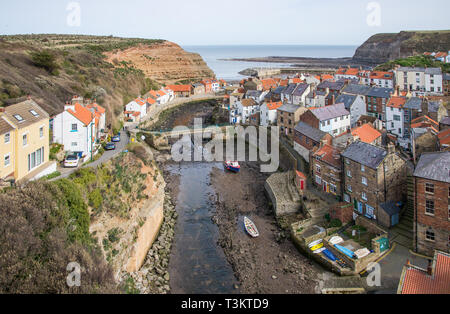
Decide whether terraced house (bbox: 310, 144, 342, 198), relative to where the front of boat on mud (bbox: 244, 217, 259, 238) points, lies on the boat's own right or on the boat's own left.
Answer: on the boat's own right

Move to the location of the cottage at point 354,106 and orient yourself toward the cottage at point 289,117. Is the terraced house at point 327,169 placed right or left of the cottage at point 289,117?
left

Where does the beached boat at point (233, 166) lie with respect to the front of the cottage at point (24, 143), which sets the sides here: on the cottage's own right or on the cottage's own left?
on the cottage's own left

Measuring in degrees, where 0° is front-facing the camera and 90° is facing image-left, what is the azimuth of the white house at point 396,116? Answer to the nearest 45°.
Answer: approximately 45°

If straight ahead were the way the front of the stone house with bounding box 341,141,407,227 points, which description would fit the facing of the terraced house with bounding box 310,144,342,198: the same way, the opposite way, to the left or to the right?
the same way

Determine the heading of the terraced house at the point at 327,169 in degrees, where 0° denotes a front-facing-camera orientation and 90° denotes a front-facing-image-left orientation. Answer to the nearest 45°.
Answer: approximately 45°

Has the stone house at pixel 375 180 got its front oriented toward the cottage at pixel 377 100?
no

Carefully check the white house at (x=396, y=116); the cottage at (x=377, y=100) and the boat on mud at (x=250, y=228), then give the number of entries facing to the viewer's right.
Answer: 0

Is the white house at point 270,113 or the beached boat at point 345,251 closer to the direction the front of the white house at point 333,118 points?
the beached boat

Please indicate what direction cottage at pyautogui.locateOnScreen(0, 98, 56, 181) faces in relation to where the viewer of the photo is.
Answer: facing the viewer and to the right of the viewer

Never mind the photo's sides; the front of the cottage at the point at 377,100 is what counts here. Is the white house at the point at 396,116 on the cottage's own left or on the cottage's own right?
on the cottage's own left

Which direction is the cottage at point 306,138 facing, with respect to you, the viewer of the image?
facing the viewer and to the left of the viewer

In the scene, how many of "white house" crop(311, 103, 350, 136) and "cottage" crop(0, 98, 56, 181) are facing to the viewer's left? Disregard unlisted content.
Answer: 0
